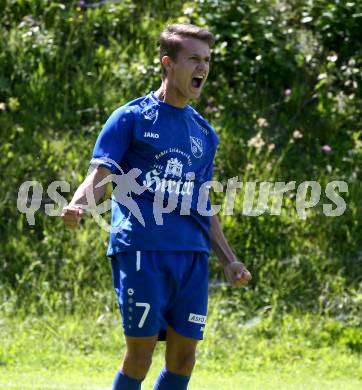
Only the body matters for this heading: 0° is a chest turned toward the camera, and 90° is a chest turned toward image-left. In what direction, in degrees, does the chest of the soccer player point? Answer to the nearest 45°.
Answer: approximately 315°

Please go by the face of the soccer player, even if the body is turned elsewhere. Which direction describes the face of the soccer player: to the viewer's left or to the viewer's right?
to the viewer's right
